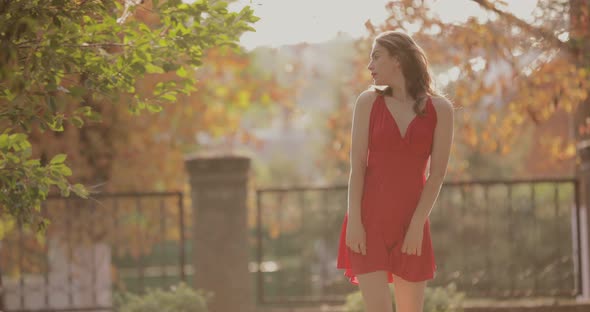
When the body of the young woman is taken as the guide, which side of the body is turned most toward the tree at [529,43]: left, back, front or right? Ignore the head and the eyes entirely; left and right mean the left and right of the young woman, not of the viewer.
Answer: back

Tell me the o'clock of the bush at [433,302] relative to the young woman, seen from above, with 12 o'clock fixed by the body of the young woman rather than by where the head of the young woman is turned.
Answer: The bush is roughly at 6 o'clock from the young woman.

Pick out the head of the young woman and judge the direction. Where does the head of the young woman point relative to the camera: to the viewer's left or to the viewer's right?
to the viewer's left

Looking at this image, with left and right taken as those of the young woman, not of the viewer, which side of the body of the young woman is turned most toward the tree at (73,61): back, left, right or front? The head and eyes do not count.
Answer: right

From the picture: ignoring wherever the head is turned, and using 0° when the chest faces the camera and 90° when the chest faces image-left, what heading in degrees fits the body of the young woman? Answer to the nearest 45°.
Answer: approximately 0°

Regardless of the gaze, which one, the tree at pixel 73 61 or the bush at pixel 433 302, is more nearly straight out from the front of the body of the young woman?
the tree

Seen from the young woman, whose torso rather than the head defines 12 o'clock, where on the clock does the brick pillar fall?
The brick pillar is roughly at 5 o'clock from the young woman.
